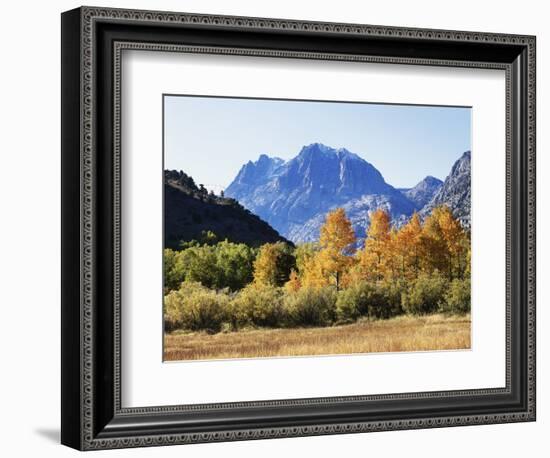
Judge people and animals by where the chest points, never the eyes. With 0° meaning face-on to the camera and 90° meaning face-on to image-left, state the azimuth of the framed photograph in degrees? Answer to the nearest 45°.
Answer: approximately 315°
